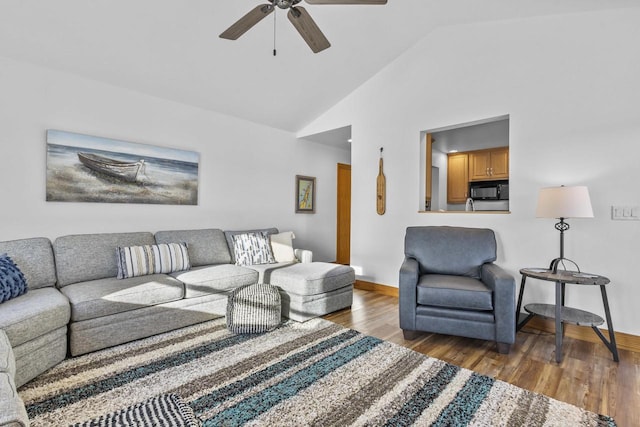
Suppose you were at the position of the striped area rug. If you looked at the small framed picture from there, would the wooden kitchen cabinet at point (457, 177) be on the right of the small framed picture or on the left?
right

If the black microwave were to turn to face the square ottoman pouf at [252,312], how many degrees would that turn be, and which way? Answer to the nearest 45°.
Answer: approximately 45° to its right

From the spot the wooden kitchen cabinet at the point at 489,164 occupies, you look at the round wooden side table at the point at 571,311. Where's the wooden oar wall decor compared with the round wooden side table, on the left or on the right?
right

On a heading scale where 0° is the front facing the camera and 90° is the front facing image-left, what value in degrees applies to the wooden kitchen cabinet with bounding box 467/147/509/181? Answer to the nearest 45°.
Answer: approximately 0°

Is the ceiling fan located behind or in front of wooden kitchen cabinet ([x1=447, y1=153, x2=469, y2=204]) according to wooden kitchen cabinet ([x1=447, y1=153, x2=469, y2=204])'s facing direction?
in front

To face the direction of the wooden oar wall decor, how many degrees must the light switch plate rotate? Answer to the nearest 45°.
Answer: approximately 90° to its right

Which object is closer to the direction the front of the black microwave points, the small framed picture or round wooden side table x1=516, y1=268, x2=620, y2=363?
the round wooden side table

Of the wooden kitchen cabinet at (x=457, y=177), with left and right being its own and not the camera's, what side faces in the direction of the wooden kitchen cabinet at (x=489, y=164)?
left

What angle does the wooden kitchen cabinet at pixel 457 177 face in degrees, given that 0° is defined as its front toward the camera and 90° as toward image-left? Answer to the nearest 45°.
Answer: approximately 0°

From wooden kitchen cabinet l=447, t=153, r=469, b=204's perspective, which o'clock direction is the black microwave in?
The black microwave is roughly at 10 o'clock from the wooden kitchen cabinet.

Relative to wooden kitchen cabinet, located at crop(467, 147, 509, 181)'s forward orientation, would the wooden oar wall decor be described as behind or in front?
in front

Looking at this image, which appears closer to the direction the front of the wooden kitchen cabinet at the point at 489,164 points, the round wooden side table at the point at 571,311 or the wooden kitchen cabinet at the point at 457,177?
the round wooden side table

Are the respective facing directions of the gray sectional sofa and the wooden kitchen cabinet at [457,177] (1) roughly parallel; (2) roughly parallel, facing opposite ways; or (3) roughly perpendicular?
roughly perpendicular
